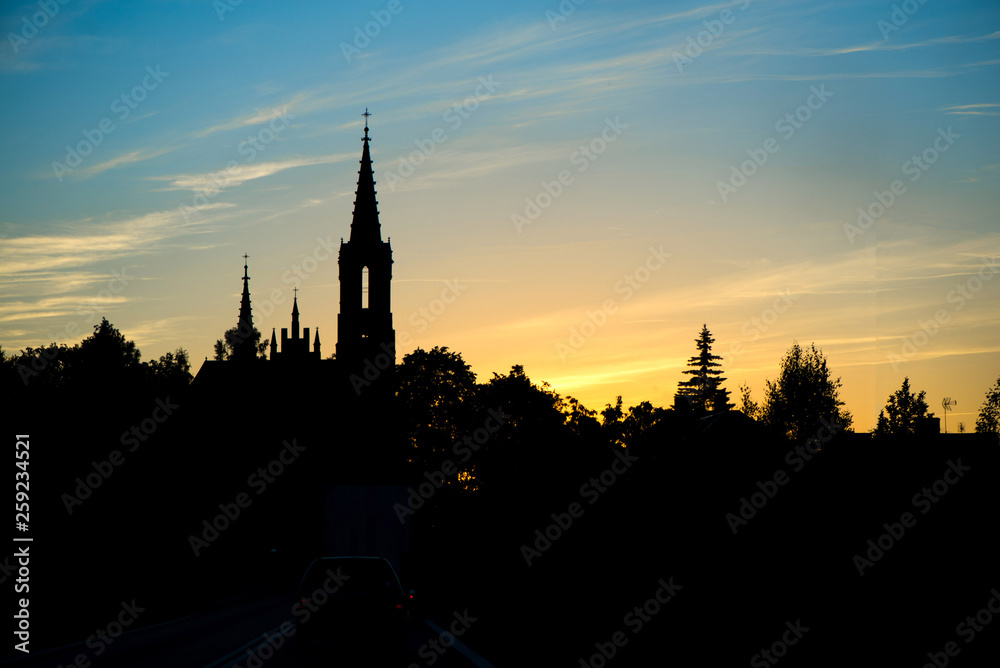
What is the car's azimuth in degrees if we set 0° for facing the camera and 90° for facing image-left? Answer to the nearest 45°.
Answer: approximately 180°
